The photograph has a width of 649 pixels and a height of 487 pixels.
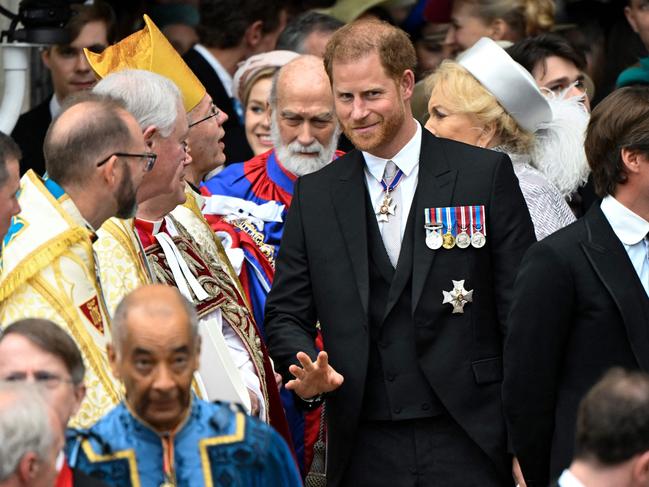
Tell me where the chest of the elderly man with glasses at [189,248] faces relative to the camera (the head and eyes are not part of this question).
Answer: to the viewer's right

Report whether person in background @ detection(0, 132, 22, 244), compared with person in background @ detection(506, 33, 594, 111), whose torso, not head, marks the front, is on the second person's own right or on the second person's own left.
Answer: on the second person's own right

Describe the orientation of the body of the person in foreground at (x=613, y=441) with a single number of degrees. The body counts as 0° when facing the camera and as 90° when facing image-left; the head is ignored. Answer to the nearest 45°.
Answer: approximately 225°

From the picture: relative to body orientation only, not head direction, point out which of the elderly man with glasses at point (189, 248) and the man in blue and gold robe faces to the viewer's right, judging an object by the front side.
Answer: the elderly man with glasses

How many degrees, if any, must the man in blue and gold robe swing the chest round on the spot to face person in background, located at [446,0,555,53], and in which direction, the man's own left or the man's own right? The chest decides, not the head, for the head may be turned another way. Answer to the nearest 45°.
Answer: approximately 135° to the man's own left
